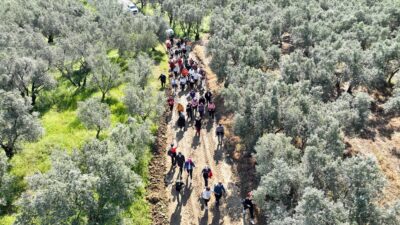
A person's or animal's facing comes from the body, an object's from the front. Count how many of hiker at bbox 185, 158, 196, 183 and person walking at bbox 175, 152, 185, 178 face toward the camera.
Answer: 2

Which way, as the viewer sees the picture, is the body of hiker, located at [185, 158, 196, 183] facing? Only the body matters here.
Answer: toward the camera

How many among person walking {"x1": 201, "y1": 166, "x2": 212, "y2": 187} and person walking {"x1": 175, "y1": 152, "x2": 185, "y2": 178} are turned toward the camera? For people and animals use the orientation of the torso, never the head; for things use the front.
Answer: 2

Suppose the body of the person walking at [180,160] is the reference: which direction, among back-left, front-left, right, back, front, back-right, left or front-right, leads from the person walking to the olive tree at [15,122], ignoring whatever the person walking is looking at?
right

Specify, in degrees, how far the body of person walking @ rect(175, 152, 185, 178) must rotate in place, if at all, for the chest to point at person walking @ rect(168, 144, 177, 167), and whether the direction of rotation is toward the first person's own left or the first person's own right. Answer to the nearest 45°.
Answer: approximately 135° to the first person's own right

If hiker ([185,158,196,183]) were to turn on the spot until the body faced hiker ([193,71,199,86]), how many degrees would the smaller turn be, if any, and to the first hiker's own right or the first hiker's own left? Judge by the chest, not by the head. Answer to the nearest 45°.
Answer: approximately 180°

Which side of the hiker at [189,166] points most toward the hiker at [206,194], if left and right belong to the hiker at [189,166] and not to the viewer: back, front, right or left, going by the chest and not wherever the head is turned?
front

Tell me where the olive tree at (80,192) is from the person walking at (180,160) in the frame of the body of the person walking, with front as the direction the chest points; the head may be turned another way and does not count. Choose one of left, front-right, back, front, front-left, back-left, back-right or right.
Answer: front-right

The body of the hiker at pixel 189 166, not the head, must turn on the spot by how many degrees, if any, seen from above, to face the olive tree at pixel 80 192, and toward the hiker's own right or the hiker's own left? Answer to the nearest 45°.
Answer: approximately 45° to the hiker's own right

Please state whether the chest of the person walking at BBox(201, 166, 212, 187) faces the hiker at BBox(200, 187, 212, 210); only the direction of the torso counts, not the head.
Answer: yes

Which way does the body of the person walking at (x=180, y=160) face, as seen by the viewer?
toward the camera

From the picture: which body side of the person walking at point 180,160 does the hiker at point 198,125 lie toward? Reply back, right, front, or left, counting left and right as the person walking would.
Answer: back

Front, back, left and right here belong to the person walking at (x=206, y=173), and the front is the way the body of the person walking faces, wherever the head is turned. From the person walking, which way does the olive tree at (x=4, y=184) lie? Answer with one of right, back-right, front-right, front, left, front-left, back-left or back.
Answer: right
